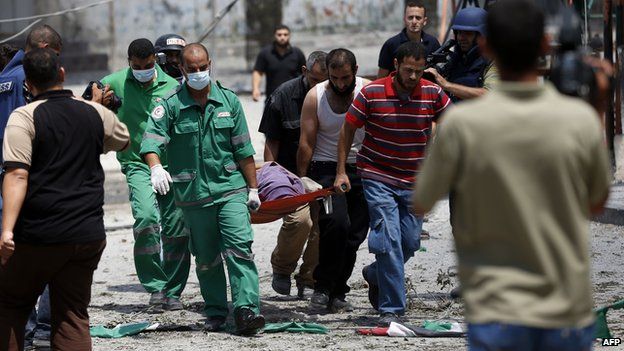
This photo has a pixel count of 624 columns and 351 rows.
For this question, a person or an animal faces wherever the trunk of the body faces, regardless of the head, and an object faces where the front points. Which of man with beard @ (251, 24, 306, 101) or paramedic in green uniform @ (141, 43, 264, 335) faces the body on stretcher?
the man with beard

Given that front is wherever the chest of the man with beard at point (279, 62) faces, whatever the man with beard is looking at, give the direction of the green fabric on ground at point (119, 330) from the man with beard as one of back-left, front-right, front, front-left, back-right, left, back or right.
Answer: front

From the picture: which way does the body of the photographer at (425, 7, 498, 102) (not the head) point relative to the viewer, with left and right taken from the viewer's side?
facing the viewer and to the left of the viewer

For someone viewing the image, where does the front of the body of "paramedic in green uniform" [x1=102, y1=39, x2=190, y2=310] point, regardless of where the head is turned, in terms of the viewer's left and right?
facing the viewer

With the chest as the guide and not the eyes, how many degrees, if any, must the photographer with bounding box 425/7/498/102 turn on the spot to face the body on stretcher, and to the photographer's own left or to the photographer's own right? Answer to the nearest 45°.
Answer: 0° — they already face them

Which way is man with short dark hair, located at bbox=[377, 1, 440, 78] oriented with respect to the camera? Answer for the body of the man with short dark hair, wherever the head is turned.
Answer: toward the camera

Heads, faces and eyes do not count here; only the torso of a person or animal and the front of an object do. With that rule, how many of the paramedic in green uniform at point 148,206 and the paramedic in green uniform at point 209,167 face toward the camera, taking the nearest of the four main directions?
2

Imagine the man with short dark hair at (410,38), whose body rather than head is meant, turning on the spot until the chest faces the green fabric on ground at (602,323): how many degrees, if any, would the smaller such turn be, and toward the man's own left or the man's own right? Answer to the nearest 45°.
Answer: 0° — they already face it

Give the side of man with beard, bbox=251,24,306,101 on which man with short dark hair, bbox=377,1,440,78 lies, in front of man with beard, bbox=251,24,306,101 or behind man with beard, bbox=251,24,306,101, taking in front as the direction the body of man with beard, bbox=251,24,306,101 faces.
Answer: in front
